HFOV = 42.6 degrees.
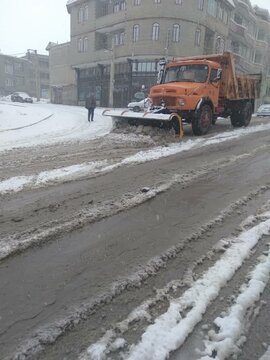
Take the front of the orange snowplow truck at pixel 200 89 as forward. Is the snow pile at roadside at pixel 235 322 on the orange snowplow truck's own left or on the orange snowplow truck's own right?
on the orange snowplow truck's own left

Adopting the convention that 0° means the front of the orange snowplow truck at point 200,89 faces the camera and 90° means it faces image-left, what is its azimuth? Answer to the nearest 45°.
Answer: approximately 45°

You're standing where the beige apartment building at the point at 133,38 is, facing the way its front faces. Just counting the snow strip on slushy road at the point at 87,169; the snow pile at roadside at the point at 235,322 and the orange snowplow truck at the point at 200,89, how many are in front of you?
3

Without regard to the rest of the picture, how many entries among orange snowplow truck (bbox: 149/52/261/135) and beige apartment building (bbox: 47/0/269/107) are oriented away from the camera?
0

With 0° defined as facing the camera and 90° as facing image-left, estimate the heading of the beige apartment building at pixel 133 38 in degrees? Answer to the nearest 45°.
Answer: approximately 0°

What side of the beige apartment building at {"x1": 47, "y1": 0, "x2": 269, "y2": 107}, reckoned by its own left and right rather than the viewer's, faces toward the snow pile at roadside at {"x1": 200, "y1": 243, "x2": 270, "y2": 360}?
front

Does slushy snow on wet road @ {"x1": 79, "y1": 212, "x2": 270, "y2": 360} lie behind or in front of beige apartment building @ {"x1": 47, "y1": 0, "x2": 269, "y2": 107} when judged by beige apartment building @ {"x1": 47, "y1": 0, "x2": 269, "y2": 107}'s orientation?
in front

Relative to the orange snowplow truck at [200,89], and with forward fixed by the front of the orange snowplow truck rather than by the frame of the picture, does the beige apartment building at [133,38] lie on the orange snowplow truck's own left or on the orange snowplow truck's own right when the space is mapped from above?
on the orange snowplow truck's own right

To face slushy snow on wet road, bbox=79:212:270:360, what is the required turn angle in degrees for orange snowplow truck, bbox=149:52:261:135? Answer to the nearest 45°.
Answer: approximately 45° to its left

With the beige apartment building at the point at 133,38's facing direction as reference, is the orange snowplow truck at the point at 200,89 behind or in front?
in front

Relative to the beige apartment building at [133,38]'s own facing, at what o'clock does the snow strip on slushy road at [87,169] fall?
The snow strip on slushy road is roughly at 12 o'clock from the beige apartment building.
